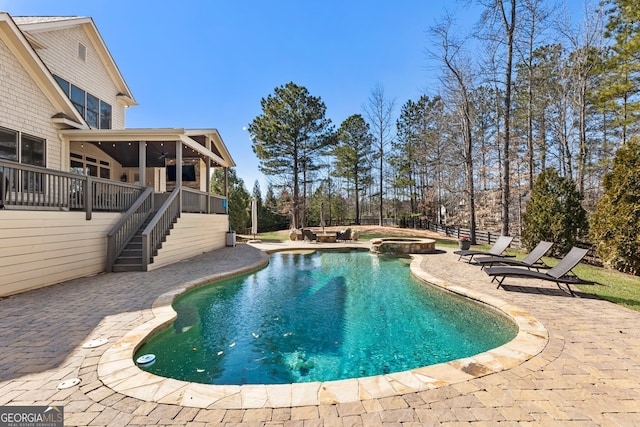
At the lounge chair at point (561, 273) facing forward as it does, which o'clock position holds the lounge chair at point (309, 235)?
the lounge chair at point (309, 235) is roughly at 1 o'clock from the lounge chair at point (561, 273).

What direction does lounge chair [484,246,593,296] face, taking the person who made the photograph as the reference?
facing to the left of the viewer

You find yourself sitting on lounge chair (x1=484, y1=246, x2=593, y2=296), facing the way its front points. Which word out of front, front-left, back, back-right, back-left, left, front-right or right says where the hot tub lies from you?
front-right

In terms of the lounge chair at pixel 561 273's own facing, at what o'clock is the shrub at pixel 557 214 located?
The shrub is roughly at 3 o'clock from the lounge chair.

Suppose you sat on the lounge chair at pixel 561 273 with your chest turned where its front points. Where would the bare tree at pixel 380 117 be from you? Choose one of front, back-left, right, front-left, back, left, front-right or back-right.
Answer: front-right

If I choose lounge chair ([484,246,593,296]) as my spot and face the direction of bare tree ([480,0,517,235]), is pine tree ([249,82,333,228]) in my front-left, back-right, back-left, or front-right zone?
front-left

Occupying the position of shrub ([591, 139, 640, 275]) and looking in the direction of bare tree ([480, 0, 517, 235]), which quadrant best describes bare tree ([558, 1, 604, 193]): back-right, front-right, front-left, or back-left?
front-right

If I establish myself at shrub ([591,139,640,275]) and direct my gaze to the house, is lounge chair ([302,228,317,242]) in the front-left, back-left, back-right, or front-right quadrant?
front-right

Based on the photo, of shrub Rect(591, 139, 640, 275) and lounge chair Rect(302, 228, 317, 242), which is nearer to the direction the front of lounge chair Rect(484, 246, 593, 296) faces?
the lounge chair
